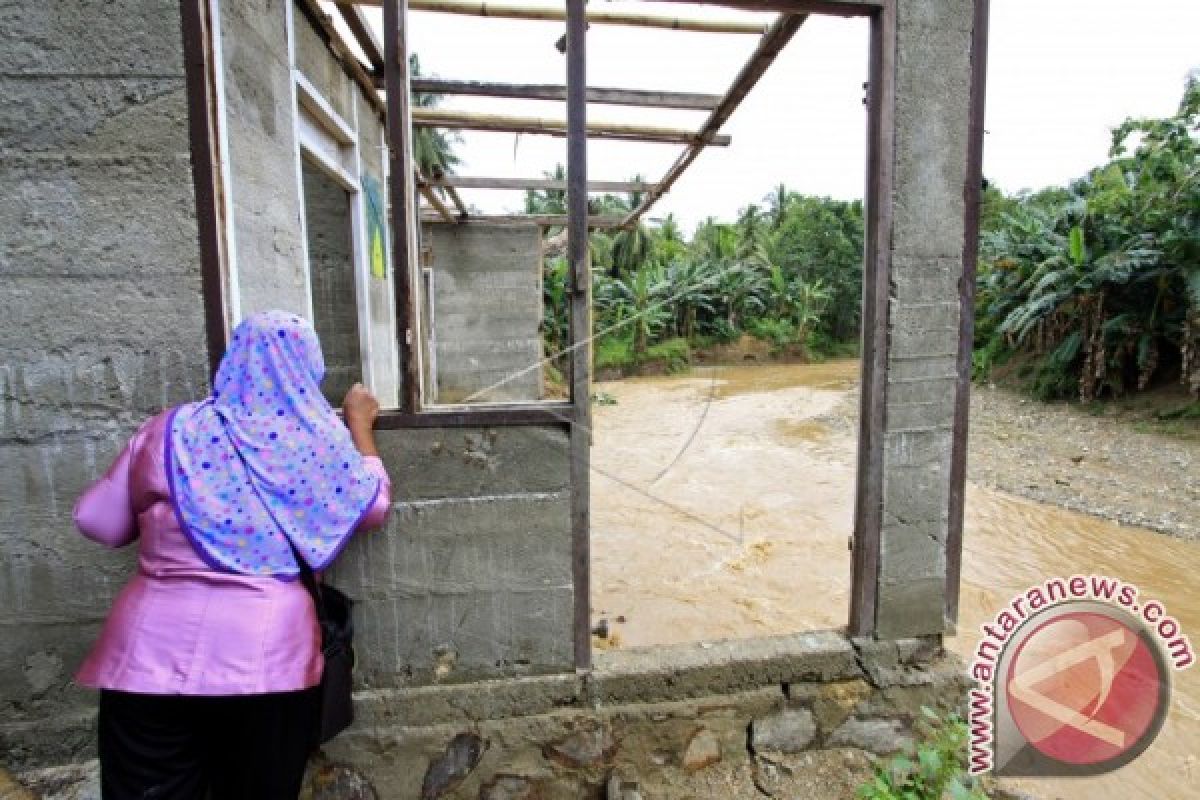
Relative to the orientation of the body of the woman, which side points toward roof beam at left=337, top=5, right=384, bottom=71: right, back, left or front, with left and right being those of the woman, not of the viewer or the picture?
front

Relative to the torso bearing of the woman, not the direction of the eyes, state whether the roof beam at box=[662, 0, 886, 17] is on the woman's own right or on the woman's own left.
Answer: on the woman's own right

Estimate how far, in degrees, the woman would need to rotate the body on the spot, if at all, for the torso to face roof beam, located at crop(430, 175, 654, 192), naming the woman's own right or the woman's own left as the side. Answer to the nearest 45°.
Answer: approximately 45° to the woman's own right

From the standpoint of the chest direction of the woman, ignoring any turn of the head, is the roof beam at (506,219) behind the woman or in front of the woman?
in front

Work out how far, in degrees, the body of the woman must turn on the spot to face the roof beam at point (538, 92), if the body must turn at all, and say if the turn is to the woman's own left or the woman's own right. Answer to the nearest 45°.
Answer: approximately 45° to the woman's own right

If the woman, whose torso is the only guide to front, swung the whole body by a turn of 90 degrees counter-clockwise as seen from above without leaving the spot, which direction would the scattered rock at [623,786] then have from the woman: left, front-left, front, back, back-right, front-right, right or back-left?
back

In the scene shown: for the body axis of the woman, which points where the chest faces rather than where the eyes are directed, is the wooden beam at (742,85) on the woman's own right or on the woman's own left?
on the woman's own right

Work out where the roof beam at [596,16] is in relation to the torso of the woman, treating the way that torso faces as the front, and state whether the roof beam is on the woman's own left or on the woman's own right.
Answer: on the woman's own right

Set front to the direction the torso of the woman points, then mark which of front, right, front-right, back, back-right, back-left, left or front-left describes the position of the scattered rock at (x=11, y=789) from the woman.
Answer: front-left

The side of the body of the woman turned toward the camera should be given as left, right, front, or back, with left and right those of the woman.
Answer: back
